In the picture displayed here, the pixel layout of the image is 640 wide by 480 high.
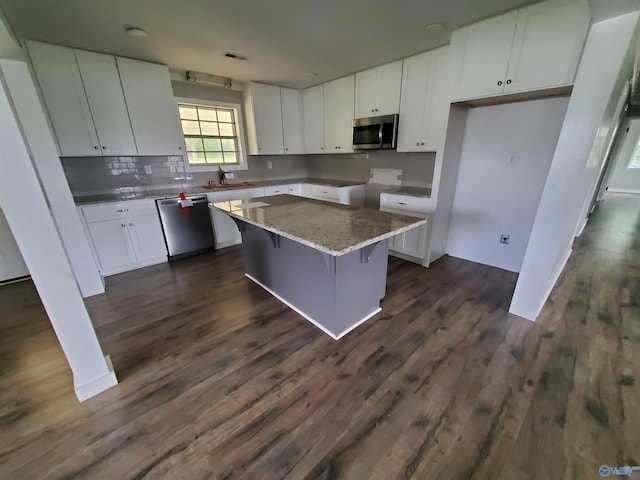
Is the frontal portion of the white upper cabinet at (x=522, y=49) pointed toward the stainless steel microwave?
no

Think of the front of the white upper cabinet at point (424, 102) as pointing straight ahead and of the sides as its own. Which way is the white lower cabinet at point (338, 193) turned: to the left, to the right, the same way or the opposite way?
the same way

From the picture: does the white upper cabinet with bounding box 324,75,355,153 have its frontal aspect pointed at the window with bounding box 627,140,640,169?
no

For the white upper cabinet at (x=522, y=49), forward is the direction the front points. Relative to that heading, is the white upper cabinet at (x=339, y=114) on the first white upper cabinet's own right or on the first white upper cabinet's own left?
on the first white upper cabinet's own right

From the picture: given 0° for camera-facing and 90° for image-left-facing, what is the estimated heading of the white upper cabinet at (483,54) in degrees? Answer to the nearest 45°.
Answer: approximately 45°

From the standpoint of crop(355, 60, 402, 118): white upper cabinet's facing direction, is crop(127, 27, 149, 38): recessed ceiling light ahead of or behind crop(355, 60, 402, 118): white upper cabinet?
ahead

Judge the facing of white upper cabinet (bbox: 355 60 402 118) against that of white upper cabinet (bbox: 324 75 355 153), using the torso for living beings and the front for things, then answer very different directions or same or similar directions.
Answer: same or similar directions

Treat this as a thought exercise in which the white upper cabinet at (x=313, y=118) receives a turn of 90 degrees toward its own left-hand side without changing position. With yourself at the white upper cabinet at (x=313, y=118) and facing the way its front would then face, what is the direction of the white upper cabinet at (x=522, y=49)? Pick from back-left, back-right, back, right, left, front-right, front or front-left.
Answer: front

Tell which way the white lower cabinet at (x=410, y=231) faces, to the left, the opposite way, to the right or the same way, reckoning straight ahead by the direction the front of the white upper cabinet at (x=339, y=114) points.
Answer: the same way

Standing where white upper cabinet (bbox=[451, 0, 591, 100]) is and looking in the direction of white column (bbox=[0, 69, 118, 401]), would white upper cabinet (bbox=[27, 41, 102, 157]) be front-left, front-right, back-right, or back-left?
front-right

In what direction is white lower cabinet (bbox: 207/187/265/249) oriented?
toward the camera

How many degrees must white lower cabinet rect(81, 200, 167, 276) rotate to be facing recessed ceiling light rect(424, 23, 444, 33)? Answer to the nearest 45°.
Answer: approximately 45° to its left

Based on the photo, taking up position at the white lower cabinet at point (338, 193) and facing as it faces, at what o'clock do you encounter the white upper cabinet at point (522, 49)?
The white upper cabinet is roughly at 9 o'clock from the white lower cabinet.

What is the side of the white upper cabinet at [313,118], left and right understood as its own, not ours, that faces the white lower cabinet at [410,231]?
left

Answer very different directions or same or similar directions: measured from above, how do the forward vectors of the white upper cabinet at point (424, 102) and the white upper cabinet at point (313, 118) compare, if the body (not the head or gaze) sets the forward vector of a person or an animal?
same or similar directions

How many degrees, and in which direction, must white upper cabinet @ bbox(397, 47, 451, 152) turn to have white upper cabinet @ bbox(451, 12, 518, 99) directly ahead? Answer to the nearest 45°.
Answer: approximately 90° to its left

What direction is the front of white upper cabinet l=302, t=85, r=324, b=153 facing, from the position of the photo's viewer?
facing the viewer and to the left of the viewer
